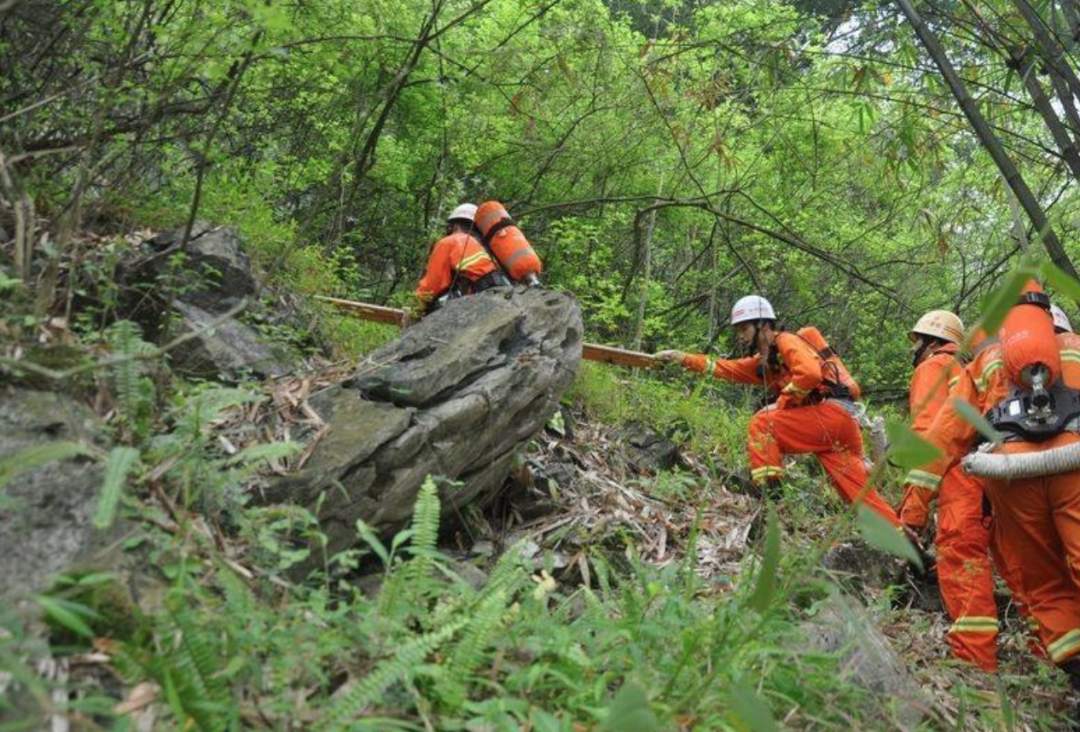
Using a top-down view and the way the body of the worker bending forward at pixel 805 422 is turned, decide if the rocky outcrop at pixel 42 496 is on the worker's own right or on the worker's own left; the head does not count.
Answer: on the worker's own left

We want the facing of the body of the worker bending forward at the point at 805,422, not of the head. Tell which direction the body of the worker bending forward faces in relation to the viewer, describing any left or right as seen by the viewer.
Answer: facing to the left of the viewer

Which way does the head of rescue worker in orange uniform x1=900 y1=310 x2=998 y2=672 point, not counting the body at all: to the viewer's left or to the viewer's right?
to the viewer's left

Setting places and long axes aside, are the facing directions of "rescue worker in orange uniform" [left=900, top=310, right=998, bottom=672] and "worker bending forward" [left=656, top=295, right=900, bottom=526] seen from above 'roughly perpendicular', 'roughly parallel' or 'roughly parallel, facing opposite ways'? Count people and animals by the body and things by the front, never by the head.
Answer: roughly parallel

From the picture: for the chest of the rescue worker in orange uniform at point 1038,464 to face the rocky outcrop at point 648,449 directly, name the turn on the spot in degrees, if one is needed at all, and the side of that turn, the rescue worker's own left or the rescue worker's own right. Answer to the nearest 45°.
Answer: approximately 45° to the rescue worker's own left
